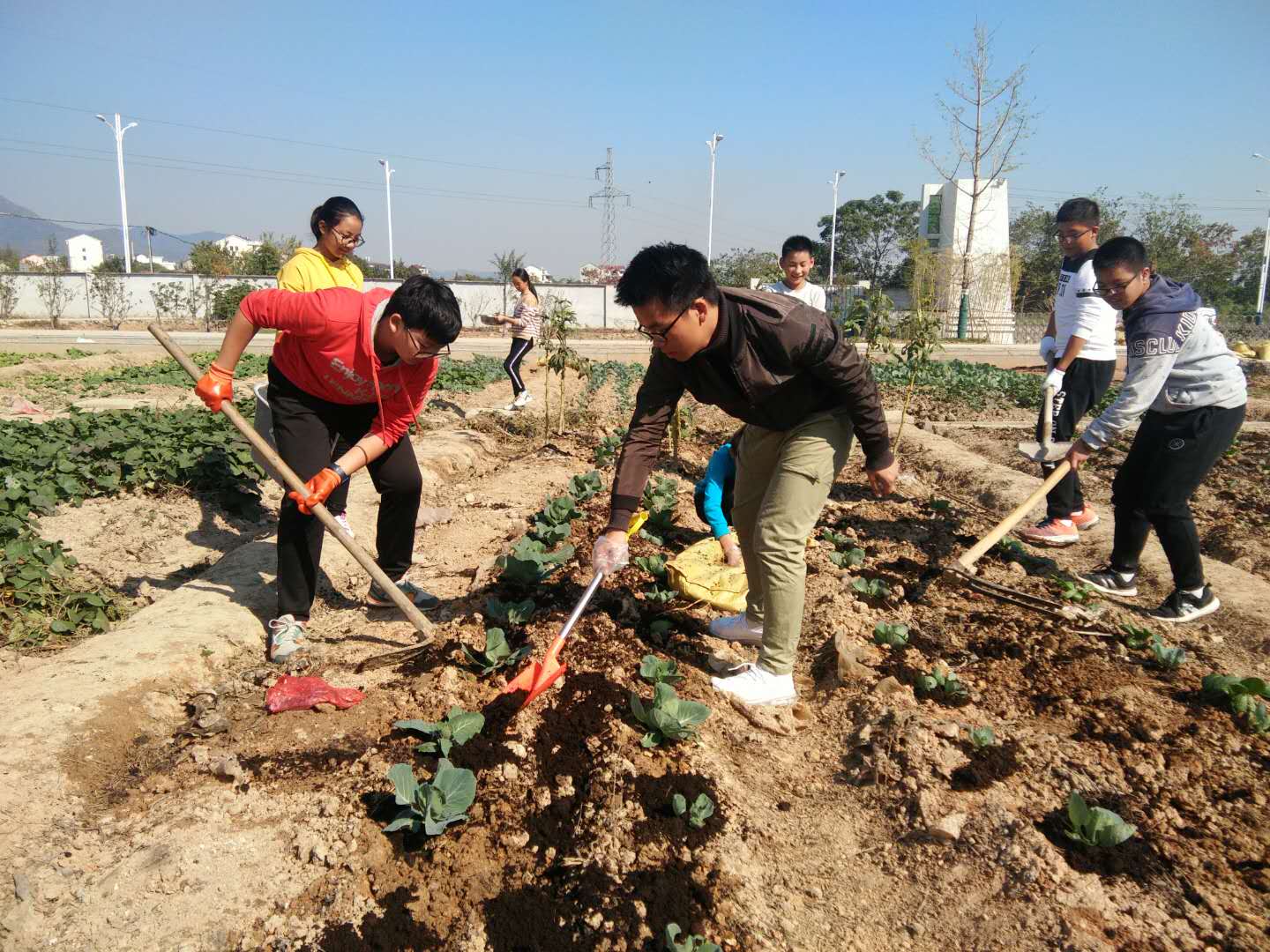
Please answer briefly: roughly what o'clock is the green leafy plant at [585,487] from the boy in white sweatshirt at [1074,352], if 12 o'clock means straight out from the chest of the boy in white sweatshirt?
The green leafy plant is roughly at 1 o'clock from the boy in white sweatshirt.

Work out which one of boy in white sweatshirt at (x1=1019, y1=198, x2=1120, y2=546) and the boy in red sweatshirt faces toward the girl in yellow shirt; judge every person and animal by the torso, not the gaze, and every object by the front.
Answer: the boy in white sweatshirt

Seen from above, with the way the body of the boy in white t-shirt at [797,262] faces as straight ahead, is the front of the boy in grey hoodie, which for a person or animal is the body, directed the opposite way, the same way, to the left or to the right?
to the right

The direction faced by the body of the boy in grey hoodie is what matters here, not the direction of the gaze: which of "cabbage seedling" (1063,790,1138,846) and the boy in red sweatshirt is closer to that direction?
the boy in red sweatshirt

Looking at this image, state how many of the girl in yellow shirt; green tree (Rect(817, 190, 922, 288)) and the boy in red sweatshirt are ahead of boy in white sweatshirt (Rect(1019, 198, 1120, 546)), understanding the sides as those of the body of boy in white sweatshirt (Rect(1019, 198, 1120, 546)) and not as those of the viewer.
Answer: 2

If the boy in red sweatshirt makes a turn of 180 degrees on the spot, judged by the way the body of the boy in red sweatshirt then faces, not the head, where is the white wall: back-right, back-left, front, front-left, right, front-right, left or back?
front-right

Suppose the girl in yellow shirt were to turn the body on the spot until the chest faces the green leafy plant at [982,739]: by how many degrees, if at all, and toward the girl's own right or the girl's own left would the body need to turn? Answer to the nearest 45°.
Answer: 0° — they already face it

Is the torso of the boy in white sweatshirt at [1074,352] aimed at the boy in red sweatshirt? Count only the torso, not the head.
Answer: yes

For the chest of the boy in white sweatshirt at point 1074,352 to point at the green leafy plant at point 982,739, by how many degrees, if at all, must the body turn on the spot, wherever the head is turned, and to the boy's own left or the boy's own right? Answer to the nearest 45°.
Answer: approximately 45° to the boy's own left
